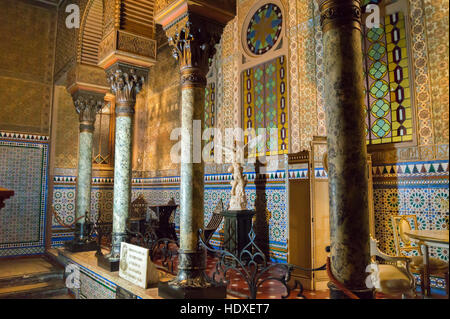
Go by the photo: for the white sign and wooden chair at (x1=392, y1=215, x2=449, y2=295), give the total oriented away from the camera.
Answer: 0

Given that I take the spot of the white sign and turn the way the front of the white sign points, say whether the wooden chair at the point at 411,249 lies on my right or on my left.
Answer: on my left

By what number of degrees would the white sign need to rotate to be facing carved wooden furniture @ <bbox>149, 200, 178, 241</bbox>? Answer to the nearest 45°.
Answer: approximately 135° to its right

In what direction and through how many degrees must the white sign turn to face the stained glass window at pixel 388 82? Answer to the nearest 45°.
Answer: approximately 135° to its left

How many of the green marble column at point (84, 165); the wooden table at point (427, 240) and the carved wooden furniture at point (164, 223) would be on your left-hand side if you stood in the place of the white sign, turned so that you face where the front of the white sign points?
1
